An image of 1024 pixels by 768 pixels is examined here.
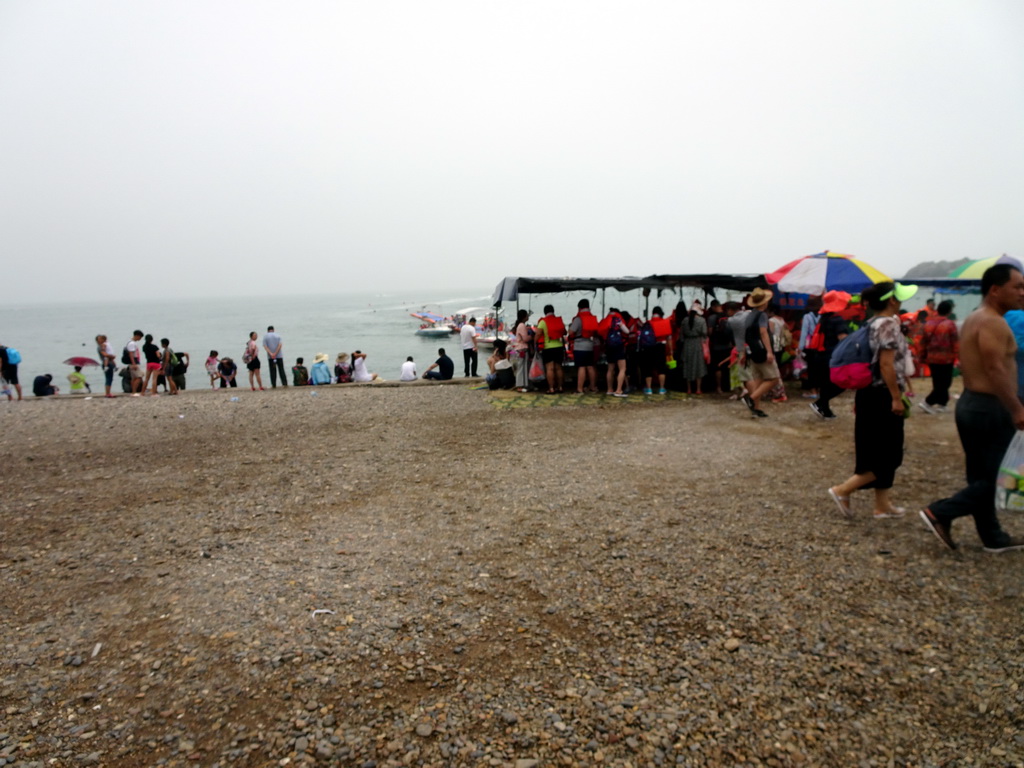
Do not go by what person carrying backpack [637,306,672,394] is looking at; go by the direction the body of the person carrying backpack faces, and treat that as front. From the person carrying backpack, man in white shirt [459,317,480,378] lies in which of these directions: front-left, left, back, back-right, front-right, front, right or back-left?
front-left

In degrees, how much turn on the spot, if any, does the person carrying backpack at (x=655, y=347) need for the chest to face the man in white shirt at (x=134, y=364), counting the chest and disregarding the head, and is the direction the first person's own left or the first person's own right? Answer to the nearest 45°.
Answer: approximately 90° to the first person's own left

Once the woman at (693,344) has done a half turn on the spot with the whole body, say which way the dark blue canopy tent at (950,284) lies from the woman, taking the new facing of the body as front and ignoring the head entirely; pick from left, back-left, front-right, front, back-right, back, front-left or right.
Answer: back-left

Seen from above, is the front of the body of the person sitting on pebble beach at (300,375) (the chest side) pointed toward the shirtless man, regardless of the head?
no

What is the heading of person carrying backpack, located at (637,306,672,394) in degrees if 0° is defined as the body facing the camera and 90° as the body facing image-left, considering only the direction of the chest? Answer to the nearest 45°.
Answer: approximately 180°

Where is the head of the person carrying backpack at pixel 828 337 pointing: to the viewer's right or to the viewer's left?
to the viewer's left

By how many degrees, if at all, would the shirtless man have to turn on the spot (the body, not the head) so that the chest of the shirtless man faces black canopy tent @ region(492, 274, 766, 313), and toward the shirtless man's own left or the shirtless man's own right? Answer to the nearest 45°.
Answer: approximately 135° to the shirtless man's own left

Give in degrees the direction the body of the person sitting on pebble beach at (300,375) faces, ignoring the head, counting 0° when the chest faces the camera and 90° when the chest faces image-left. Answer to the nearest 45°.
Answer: approximately 180°

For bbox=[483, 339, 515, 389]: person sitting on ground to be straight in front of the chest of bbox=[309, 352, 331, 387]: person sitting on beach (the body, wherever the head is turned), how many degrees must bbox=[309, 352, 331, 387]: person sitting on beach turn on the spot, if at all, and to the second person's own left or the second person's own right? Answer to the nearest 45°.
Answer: approximately 135° to the second person's own right

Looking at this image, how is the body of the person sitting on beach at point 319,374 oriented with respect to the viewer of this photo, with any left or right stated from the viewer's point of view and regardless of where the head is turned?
facing away from the viewer

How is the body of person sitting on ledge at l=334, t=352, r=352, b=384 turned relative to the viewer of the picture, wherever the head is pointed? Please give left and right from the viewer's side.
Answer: facing away from the viewer

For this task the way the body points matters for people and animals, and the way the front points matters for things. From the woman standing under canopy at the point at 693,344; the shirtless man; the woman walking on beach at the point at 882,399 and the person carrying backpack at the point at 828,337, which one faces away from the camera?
the woman standing under canopy at the point at 693,344

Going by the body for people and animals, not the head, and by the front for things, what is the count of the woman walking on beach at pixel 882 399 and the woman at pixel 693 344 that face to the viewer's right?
1

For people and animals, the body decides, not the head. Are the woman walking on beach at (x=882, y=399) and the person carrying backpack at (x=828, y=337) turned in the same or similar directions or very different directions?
same or similar directions

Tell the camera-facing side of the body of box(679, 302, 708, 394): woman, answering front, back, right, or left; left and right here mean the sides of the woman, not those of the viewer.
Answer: back

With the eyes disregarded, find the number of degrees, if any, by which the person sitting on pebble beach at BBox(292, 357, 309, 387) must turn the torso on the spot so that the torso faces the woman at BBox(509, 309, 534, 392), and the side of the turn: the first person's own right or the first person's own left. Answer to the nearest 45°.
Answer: approximately 135° to the first person's own right

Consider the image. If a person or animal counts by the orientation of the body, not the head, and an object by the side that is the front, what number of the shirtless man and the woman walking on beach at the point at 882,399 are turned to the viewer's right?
2
